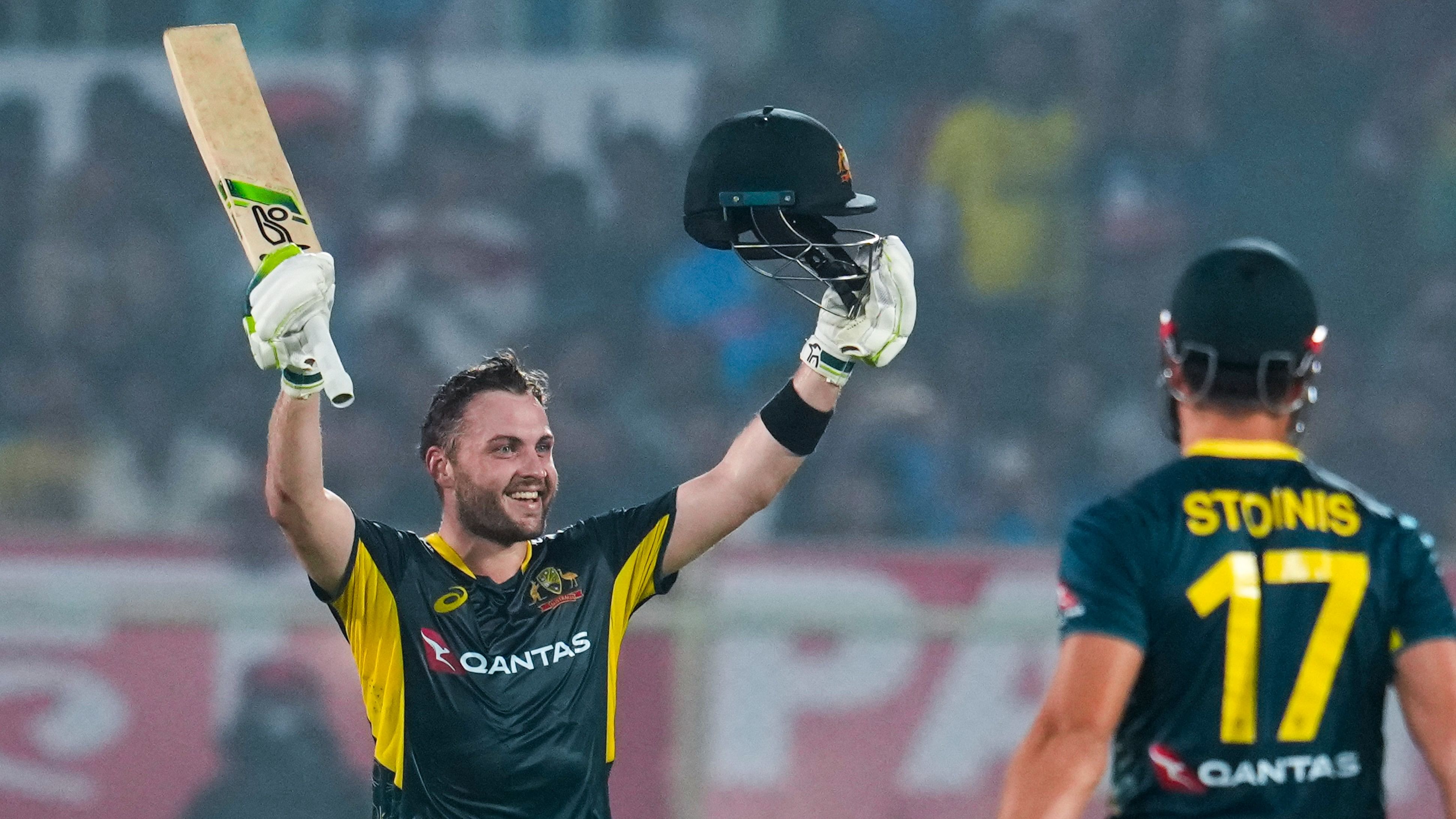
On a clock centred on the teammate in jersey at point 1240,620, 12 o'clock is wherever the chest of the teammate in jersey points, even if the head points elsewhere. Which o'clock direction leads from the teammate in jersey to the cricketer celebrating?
The cricketer celebrating is roughly at 10 o'clock from the teammate in jersey.

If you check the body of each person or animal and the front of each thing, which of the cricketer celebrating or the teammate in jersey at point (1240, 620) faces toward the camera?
the cricketer celebrating

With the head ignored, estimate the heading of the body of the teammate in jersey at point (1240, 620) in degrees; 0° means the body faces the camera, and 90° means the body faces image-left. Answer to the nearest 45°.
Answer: approximately 180°

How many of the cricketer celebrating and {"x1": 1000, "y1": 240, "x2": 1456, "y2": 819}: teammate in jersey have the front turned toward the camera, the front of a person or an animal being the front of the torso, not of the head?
1

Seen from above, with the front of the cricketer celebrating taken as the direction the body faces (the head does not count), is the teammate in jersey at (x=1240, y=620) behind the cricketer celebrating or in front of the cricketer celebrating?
in front

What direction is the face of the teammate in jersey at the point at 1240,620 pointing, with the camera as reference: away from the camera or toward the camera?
away from the camera

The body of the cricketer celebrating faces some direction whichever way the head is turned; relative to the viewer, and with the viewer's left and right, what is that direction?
facing the viewer

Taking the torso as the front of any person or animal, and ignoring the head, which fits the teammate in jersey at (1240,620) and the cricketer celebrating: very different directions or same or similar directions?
very different directions
